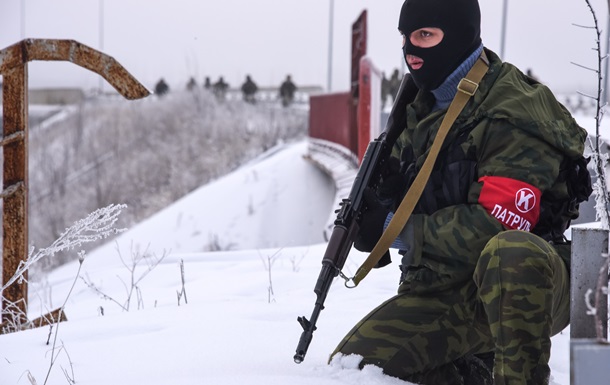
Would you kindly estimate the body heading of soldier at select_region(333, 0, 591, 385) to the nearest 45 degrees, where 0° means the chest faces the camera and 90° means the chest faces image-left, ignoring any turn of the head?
approximately 45°

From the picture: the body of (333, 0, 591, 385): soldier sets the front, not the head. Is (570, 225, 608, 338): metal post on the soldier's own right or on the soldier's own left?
on the soldier's own left

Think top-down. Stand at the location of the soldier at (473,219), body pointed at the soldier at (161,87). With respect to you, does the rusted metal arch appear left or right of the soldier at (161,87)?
left

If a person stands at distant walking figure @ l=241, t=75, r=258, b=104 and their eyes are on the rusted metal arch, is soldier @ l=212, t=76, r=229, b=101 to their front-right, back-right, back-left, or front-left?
back-right

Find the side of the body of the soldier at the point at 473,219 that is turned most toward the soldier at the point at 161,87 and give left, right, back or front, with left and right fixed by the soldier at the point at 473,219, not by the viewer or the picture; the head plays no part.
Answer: right

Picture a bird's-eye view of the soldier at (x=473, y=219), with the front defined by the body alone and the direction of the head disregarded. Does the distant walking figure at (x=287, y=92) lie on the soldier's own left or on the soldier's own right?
on the soldier's own right

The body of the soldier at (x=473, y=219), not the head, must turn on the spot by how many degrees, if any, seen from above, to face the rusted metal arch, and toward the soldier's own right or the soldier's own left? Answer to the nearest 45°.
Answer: approximately 90° to the soldier's own right

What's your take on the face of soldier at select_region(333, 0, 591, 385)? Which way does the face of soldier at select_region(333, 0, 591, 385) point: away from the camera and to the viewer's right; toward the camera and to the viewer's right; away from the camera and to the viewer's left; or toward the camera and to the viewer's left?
toward the camera and to the viewer's left

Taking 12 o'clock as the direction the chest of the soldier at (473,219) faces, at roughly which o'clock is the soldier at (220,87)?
the soldier at (220,87) is roughly at 4 o'clock from the soldier at (473,219).

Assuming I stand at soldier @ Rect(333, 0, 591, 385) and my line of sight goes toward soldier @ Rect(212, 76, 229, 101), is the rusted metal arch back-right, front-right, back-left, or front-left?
front-left
